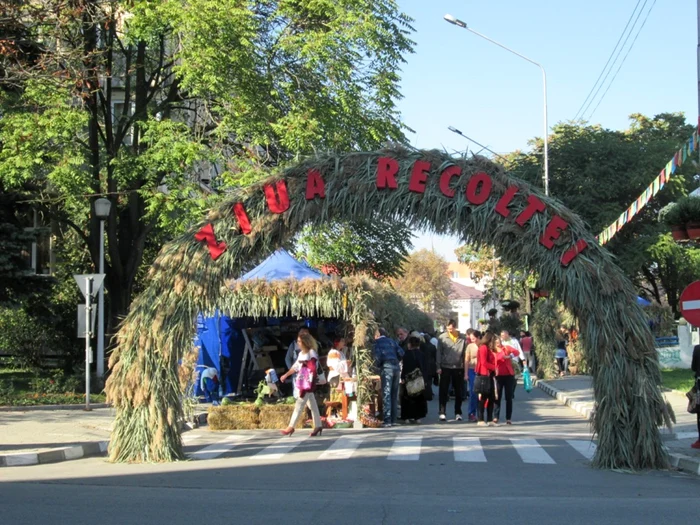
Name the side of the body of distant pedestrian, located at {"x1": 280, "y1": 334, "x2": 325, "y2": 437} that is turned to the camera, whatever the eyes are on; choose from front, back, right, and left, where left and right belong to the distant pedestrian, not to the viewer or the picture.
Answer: left

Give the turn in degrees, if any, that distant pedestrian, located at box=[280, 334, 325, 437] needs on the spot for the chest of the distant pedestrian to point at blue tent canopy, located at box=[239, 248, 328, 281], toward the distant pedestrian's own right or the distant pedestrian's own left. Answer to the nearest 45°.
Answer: approximately 90° to the distant pedestrian's own right

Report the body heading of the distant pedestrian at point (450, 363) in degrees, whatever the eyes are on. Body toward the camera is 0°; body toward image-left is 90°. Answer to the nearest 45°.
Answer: approximately 0°

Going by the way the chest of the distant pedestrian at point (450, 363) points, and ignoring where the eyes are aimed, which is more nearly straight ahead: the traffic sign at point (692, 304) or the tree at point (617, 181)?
the traffic sign

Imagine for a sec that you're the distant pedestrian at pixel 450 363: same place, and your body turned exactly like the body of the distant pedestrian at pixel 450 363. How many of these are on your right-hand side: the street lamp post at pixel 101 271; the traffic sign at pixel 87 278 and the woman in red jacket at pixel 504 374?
2

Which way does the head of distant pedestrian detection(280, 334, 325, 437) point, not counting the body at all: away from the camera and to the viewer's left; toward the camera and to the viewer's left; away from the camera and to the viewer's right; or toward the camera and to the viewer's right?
toward the camera and to the viewer's left

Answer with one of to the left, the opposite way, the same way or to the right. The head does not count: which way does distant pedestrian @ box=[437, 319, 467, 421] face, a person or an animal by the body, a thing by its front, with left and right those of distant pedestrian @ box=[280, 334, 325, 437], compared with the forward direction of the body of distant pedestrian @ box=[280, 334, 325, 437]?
to the left

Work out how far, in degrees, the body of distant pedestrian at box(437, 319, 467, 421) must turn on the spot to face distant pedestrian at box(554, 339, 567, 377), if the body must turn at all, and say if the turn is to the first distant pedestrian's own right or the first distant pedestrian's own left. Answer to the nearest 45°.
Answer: approximately 180°

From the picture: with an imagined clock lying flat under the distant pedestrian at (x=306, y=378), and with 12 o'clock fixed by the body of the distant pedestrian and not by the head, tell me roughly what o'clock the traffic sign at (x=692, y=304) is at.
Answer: The traffic sign is roughly at 7 o'clock from the distant pedestrian.

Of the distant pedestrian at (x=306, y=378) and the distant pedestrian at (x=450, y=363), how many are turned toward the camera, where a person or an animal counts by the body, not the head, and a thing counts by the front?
1

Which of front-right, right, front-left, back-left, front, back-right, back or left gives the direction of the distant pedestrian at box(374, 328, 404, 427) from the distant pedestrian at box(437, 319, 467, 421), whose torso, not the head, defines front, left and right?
front-right

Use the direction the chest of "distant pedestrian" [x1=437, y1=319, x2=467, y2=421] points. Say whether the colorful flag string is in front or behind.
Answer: in front

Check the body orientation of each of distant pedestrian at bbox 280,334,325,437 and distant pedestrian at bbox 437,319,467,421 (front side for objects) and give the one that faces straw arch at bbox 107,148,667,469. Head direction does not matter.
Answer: distant pedestrian at bbox 437,319,467,421
